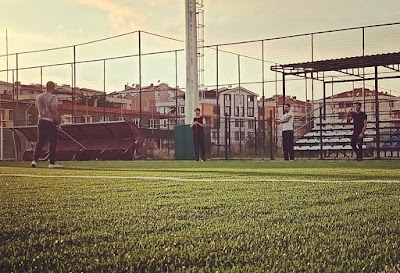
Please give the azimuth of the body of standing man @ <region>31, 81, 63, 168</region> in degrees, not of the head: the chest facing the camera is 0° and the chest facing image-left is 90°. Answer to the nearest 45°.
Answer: approximately 225°

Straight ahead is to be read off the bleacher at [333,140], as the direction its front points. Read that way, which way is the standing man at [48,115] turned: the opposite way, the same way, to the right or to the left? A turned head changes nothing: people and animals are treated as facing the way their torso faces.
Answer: the opposite way
